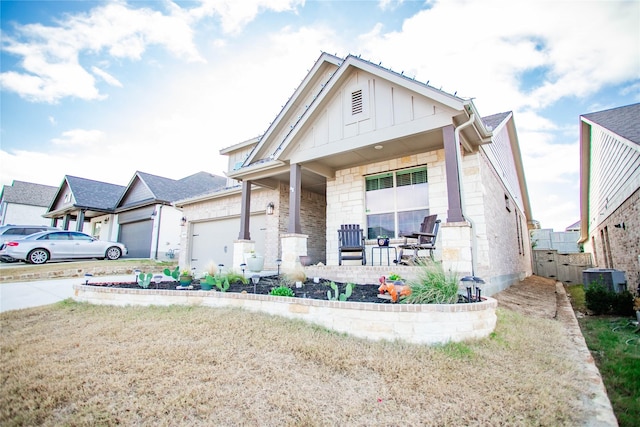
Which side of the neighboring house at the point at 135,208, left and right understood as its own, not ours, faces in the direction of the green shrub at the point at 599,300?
left

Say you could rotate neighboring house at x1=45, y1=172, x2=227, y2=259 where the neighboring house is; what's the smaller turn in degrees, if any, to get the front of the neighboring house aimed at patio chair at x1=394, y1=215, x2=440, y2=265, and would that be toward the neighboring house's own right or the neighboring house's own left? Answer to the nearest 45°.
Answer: approximately 45° to the neighboring house's own left

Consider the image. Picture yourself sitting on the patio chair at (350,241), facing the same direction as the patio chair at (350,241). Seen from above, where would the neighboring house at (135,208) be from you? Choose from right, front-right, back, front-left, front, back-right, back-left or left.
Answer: back-right

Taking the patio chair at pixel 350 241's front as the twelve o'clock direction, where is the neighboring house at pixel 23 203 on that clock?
The neighboring house is roughly at 4 o'clock from the patio chair.

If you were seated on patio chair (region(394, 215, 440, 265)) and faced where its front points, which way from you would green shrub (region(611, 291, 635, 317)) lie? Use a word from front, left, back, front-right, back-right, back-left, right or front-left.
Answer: back-left

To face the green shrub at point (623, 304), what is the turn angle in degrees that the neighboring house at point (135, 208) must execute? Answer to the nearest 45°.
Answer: approximately 90° to its left

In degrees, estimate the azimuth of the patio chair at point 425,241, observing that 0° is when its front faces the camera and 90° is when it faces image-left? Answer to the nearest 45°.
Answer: approximately 45°
